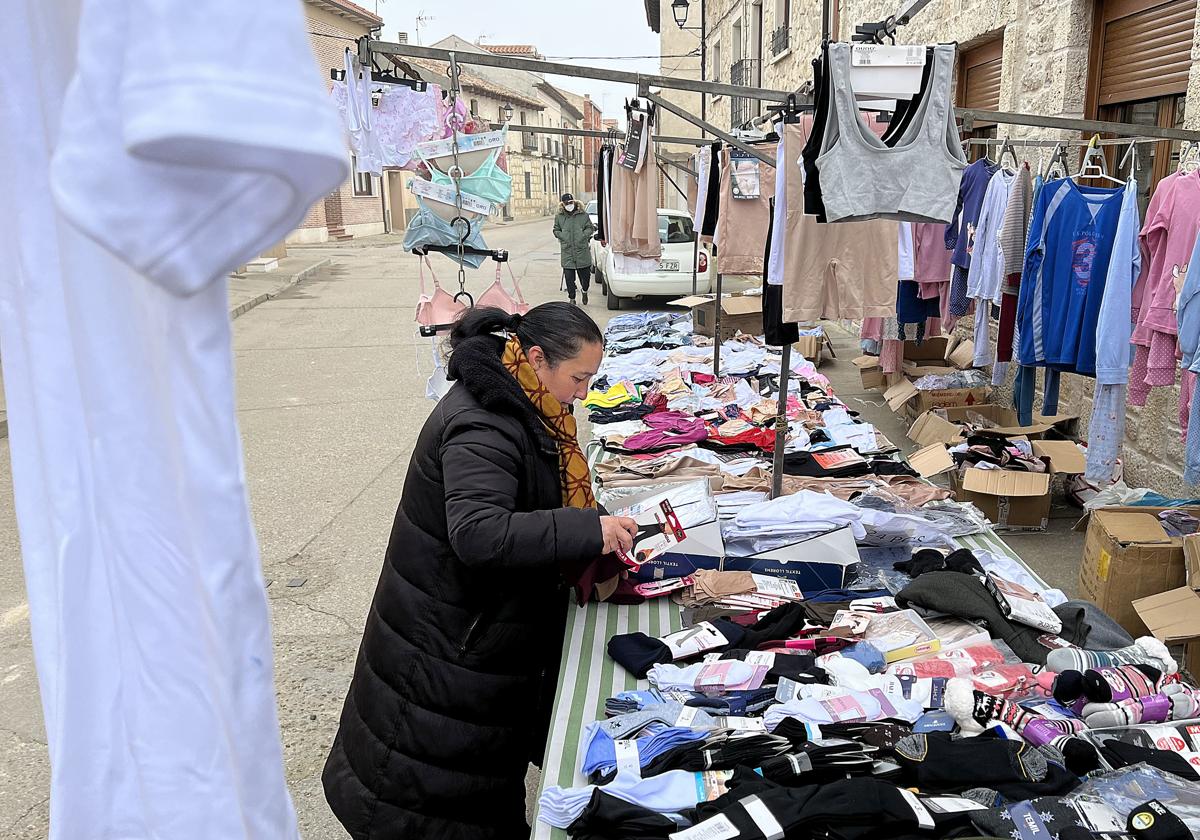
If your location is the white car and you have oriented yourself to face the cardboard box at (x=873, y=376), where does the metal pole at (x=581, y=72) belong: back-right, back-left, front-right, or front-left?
front-right

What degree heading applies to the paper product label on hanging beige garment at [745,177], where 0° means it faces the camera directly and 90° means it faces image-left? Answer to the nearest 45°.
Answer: approximately 0°

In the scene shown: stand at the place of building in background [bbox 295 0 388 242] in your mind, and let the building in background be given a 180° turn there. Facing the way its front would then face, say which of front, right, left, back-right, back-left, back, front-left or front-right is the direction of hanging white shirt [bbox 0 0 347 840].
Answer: back-left

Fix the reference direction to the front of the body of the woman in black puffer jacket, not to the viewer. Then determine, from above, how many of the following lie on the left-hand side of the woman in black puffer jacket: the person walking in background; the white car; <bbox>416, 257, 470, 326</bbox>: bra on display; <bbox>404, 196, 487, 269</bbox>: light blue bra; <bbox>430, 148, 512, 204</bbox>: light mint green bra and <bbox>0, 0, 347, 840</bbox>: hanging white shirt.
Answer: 5

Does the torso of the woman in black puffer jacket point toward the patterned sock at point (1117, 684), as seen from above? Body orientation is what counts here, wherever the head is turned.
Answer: yes

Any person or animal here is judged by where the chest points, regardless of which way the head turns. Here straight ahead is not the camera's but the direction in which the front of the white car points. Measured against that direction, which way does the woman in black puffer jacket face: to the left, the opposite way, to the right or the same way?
to the right

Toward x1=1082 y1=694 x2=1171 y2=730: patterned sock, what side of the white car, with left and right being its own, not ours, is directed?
back

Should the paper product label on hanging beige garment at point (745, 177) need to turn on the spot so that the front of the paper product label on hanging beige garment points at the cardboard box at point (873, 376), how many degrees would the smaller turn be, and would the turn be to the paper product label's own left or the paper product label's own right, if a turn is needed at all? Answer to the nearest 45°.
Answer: approximately 135° to the paper product label's own left

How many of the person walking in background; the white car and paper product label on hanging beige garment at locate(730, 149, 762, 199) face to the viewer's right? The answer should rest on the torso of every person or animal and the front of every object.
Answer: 0

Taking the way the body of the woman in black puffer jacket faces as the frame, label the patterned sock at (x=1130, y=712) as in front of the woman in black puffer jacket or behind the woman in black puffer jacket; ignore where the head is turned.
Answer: in front

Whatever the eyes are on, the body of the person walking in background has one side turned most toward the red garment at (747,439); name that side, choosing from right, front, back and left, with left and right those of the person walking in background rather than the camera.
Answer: front

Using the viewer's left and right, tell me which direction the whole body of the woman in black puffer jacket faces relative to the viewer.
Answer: facing to the right of the viewer

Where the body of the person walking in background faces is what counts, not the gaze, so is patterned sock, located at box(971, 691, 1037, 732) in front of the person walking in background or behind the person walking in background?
in front

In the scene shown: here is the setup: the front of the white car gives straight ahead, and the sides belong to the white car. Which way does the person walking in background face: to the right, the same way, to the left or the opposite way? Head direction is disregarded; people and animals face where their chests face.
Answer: the opposite way

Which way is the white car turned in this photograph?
away from the camera

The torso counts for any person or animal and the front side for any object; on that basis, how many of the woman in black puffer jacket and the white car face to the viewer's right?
1

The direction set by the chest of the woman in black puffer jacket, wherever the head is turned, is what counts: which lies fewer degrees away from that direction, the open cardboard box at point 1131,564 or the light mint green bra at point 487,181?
the open cardboard box

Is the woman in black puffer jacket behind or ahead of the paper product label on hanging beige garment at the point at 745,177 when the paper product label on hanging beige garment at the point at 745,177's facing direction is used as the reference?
ahead

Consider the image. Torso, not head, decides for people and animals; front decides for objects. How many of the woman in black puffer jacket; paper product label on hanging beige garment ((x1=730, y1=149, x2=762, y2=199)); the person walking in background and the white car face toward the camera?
2

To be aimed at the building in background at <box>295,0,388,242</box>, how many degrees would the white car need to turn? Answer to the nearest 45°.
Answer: approximately 45° to its left

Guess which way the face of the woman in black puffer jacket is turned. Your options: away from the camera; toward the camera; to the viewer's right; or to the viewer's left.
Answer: to the viewer's right

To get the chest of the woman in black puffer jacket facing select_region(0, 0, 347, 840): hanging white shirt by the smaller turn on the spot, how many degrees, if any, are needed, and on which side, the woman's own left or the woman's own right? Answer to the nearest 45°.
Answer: approximately 90° to the woman's own right
